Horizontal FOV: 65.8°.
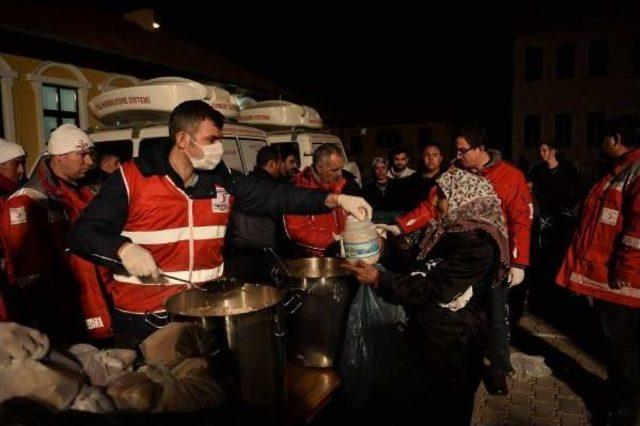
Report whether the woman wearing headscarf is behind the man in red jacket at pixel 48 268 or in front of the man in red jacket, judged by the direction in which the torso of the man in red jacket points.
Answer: in front

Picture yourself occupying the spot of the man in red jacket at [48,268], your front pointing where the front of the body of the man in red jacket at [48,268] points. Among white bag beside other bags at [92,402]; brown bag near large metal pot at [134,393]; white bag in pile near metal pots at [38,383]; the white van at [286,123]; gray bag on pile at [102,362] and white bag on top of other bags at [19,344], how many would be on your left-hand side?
1

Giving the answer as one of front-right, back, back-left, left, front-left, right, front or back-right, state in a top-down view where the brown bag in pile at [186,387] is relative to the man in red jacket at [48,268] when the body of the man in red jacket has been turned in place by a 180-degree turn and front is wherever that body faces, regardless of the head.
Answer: back-left

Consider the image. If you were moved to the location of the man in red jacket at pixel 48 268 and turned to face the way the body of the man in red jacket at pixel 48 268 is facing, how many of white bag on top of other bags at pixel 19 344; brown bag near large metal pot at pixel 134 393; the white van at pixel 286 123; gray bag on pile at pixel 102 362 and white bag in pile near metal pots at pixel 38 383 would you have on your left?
1

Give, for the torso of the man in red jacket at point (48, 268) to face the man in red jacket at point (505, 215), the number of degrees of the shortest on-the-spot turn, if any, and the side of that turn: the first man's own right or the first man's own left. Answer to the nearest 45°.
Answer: approximately 45° to the first man's own left

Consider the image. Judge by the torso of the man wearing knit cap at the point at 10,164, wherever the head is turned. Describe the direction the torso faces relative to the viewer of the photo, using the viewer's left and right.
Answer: facing the viewer and to the right of the viewer

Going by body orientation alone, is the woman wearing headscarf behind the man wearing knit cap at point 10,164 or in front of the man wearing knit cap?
in front

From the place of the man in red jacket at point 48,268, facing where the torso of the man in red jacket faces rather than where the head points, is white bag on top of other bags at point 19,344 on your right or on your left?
on your right

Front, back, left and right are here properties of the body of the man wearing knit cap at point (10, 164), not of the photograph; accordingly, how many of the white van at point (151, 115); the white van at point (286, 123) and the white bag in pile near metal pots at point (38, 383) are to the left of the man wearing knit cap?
2

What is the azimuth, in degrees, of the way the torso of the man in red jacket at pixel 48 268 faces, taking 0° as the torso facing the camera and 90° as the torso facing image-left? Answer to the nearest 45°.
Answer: approximately 315°
